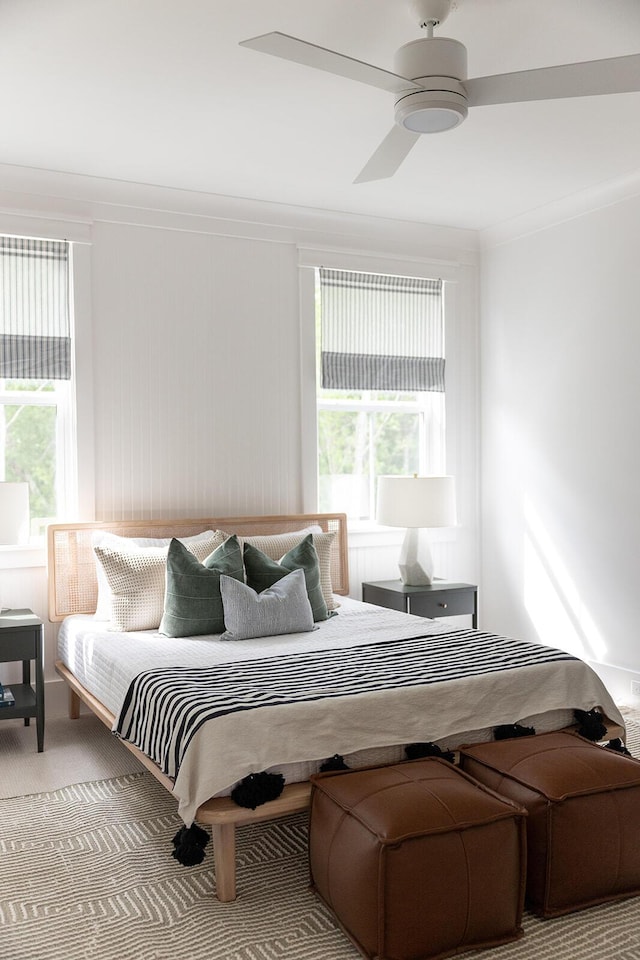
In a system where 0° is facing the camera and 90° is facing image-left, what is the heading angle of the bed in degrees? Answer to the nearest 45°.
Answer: approximately 315°

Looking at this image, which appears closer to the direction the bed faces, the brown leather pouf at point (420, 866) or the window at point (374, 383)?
the brown leather pouf

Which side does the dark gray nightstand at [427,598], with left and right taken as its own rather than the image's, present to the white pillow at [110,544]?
right

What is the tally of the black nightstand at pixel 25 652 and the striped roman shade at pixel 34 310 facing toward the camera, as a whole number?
2

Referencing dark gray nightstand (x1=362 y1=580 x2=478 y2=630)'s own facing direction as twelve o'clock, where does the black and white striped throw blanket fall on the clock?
The black and white striped throw blanket is roughly at 2 o'clock from the dark gray nightstand.

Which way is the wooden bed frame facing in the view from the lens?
facing the viewer and to the right of the viewer

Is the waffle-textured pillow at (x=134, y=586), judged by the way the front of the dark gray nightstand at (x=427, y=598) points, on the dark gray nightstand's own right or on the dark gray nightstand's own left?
on the dark gray nightstand's own right

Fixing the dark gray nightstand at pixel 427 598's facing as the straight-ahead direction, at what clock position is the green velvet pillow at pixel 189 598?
The green velvet pillow is roughly at 3 o'clock from the dark gray nightstand.

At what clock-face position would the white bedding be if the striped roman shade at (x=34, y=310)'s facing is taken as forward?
The white bedding is roughly at 11 o'clock from the striped roman shade.

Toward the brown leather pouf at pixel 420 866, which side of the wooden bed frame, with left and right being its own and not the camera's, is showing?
front

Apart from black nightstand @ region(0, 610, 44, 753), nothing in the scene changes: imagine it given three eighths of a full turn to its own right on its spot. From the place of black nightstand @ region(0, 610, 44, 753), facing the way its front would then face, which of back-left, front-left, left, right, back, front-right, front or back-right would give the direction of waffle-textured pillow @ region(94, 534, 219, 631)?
back-right

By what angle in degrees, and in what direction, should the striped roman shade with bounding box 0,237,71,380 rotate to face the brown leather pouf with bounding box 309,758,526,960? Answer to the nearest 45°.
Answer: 0° — it already faces it

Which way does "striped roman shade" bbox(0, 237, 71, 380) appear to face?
toward the camera

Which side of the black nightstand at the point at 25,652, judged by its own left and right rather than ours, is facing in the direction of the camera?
front

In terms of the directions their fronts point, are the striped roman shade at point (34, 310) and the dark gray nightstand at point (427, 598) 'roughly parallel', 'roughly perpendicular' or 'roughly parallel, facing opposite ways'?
roughly parallel
